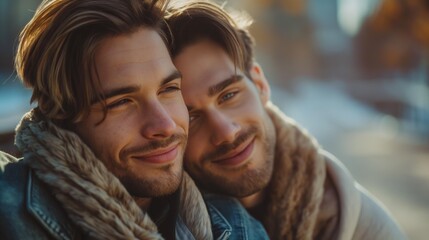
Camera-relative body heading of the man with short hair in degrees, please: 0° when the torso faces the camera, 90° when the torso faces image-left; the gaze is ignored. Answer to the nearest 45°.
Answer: approximately 45°

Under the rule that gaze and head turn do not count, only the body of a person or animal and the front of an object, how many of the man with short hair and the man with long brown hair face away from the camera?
0

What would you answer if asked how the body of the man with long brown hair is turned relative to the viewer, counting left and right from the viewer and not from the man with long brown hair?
facing the viewer and to the right of the viewer

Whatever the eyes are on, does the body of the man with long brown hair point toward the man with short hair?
no

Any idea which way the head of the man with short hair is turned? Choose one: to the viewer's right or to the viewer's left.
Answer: to the viewer's left
